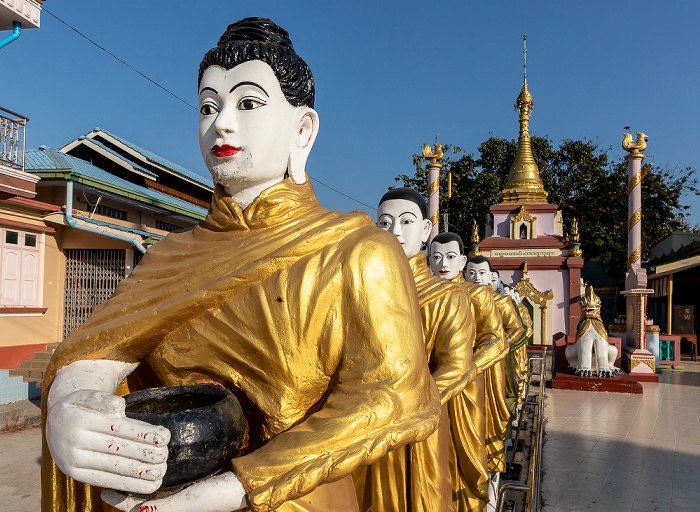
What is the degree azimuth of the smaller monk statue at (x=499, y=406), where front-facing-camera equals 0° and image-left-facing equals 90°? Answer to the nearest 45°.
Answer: approximately 45°

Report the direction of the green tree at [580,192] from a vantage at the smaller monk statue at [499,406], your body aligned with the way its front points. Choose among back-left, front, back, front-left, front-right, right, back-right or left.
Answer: back-right

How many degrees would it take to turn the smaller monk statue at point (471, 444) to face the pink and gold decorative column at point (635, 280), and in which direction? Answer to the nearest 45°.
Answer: approximately 135° to its right

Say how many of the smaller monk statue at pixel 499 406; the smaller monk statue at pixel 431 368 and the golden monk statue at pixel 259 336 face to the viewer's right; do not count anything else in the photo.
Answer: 0

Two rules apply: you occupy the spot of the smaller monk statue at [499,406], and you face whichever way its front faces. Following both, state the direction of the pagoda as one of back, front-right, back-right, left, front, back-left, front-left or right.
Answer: back-right

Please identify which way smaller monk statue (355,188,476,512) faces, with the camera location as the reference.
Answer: facing the viewer and to the left of the viewer

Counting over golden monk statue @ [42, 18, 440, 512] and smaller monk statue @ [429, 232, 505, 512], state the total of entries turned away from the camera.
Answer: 0

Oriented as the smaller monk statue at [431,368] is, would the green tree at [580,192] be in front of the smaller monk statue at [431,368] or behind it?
behind

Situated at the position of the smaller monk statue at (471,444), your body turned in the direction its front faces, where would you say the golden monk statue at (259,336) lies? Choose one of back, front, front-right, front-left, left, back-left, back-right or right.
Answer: front-left

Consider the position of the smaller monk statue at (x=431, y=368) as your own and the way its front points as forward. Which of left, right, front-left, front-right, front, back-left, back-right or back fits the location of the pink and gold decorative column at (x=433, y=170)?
back-right

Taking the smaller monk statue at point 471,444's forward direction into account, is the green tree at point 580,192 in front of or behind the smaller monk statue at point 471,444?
behind

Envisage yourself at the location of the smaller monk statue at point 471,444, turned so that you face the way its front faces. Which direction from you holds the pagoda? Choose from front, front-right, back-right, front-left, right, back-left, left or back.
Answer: back-right
